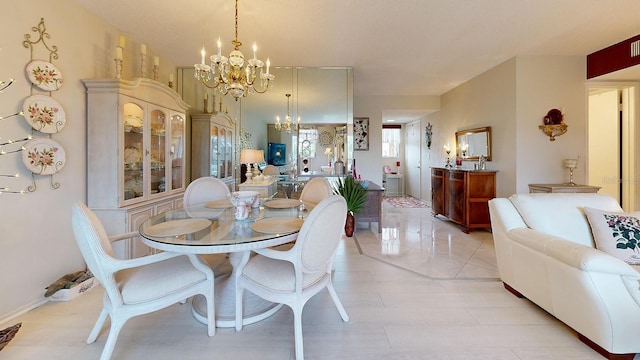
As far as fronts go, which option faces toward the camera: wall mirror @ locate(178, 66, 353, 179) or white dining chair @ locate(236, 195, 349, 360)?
the wall mirror

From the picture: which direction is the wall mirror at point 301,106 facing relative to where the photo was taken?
toward the camera

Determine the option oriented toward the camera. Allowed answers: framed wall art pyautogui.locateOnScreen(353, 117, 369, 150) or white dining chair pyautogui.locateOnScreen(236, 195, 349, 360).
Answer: the framed wall art

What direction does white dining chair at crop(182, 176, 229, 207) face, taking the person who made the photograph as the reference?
facing the viewer and to the right of the viewer

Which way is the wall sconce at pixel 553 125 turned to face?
toward the camera

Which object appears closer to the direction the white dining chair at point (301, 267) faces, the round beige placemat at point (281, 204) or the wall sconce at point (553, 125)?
the round beige placemat

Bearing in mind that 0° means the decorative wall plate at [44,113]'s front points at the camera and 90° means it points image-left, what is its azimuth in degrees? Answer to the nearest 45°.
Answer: approximately 315°

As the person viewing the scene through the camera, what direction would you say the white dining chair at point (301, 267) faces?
facing away from the viewer and to the left of the viewer

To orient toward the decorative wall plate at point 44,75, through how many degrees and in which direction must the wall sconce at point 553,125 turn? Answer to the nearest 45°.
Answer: approximately 45° to its right

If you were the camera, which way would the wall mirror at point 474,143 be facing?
facing the viewer and to the left of the viewer

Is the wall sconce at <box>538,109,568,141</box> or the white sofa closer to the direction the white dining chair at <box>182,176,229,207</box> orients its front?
the white sofa

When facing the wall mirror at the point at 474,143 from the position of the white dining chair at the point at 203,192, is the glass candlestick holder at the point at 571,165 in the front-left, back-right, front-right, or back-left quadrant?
front-right
